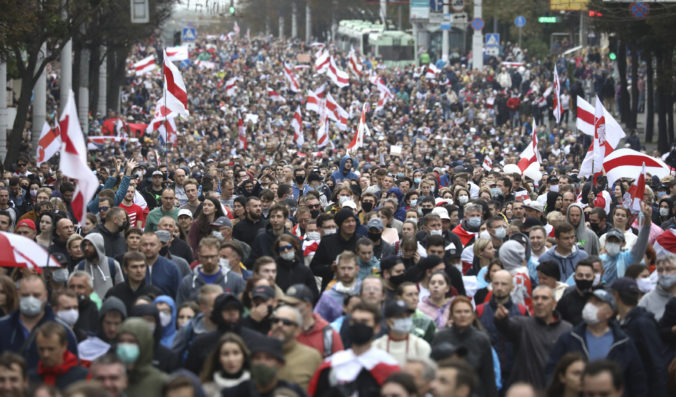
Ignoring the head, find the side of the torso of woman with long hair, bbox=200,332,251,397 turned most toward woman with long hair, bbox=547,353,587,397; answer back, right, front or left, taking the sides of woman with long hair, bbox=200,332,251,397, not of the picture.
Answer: left

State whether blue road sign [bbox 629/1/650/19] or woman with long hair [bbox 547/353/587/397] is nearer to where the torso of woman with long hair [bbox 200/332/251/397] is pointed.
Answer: the woman with long hair

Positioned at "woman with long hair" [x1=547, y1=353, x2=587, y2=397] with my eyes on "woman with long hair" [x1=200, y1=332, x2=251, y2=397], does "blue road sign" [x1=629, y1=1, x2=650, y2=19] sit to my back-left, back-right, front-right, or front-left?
back-right

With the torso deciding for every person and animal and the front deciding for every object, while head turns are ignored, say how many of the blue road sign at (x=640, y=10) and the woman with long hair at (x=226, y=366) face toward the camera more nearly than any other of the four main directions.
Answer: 2

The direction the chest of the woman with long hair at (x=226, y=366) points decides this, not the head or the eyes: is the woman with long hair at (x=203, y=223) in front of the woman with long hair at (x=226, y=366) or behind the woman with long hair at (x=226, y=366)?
behind

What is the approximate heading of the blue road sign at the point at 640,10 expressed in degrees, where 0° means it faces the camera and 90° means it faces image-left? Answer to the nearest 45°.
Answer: approximately 0°

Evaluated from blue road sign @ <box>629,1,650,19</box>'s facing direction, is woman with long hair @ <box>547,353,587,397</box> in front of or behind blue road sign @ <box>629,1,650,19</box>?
in front

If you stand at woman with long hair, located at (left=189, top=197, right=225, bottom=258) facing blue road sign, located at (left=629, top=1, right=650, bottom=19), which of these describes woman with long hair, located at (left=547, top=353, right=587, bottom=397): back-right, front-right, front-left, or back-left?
back-right

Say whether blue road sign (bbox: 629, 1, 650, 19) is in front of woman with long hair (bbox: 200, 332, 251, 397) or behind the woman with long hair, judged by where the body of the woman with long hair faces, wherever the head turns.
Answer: behind
